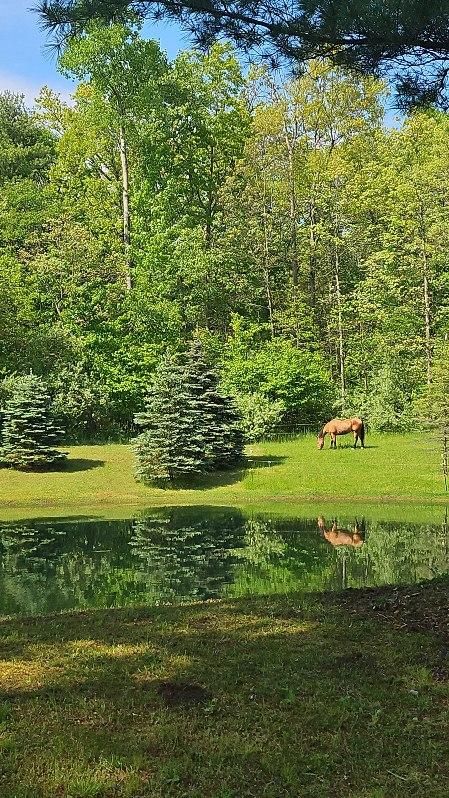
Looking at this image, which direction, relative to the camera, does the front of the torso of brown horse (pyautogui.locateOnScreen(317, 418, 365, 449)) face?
to the viewer's left

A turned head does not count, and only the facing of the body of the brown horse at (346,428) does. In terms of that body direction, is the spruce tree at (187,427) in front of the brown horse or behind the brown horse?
in front

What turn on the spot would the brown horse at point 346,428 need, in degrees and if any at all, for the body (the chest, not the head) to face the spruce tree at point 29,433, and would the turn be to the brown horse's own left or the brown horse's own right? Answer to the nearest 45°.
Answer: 0° — it already faces it

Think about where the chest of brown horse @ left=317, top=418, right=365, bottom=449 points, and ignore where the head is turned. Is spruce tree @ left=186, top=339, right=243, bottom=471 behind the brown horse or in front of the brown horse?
in front
